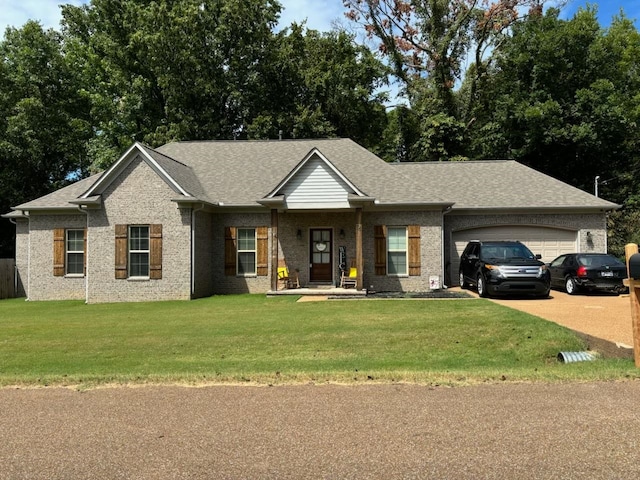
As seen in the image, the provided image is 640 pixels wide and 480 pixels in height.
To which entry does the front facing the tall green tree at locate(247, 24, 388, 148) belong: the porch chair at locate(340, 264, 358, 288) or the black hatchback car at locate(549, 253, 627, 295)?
the black hatchback car

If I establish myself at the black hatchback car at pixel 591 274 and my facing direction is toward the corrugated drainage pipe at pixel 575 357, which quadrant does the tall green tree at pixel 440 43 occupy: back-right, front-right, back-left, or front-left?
back-right

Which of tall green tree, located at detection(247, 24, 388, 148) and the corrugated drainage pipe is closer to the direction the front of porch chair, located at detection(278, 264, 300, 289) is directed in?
the corrugated drainage pipe

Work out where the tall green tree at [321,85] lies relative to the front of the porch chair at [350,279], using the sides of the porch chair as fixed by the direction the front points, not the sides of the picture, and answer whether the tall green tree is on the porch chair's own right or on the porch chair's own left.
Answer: on the porch chair's own right

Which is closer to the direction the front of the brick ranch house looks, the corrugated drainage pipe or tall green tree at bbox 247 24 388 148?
the corrugated drainage pipe

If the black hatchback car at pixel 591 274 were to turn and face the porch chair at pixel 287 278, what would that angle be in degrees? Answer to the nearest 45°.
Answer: approximately 45° to its left

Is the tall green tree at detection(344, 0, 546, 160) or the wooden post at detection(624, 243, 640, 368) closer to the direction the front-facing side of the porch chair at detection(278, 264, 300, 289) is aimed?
the wooden post

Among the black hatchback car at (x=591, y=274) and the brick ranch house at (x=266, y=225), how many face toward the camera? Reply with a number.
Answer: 1

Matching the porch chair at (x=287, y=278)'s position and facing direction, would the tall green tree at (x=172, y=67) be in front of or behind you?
behind

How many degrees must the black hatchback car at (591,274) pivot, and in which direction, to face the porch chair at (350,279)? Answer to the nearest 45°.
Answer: approximately 45° to its left

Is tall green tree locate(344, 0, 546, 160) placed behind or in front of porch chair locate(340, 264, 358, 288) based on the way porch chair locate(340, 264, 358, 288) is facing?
behind

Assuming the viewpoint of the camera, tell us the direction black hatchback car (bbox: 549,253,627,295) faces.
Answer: facing away from the viewer and to the left of the viewer

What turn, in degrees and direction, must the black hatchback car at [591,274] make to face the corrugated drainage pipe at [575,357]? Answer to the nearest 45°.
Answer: approximately 135° to its left
